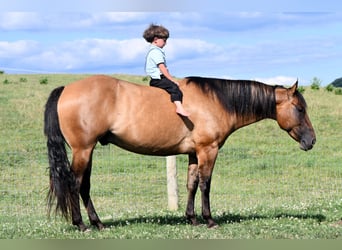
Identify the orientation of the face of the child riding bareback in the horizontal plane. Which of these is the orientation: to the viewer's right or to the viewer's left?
to the viewer's right

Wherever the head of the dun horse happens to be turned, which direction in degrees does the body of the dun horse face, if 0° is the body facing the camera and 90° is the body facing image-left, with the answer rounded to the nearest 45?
approximately 270°

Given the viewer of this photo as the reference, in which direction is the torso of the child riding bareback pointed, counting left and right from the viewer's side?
facing to the right of the viewer
